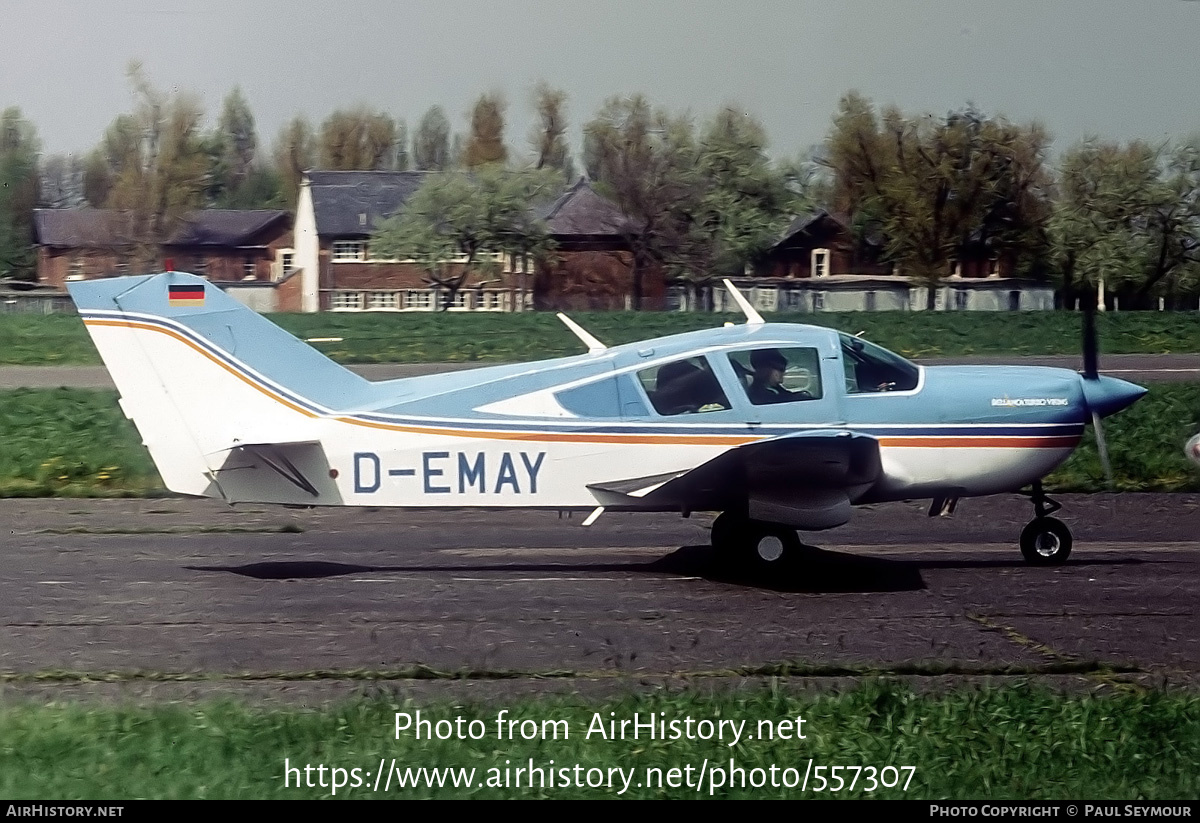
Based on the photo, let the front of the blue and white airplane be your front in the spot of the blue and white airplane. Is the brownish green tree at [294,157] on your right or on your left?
on your left

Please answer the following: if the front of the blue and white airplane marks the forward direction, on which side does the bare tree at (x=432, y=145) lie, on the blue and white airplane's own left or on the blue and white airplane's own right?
on the blue and white airplane's own left

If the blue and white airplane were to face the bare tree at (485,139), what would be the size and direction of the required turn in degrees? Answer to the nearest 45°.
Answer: approximately 90° to its left

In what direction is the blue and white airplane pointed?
to the viewer's right
